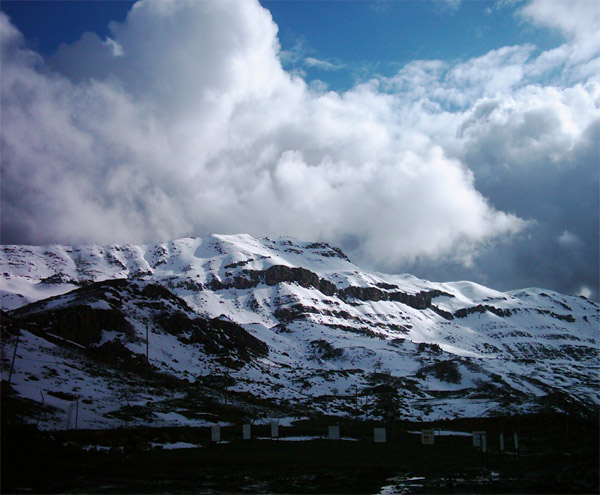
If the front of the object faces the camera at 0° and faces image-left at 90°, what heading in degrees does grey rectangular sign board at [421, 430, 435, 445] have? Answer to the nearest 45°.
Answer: approximately 0°
